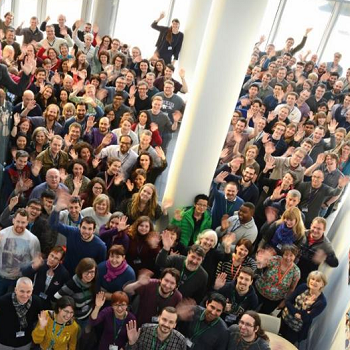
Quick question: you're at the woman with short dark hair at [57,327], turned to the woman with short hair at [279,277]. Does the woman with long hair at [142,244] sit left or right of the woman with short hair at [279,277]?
left

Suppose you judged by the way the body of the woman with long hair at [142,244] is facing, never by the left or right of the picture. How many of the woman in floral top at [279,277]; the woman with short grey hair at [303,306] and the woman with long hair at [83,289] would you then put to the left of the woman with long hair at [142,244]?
2

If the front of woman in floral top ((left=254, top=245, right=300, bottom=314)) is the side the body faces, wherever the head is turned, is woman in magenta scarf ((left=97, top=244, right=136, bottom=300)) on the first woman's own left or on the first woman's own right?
on the first woman's own right

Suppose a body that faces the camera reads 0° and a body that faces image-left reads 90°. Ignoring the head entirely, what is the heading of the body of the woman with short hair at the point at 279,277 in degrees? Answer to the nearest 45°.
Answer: approximately 0°

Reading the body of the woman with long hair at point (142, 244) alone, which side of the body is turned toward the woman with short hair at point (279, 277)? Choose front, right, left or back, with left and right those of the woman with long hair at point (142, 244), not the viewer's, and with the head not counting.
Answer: left

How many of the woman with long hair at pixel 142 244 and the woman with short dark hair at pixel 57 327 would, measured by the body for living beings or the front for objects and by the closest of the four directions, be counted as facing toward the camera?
2

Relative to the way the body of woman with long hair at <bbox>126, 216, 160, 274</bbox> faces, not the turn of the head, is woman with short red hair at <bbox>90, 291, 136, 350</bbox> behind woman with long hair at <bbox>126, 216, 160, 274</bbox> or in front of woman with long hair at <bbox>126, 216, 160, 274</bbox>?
in front

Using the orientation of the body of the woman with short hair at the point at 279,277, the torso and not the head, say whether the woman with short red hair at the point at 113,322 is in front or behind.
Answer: in front
